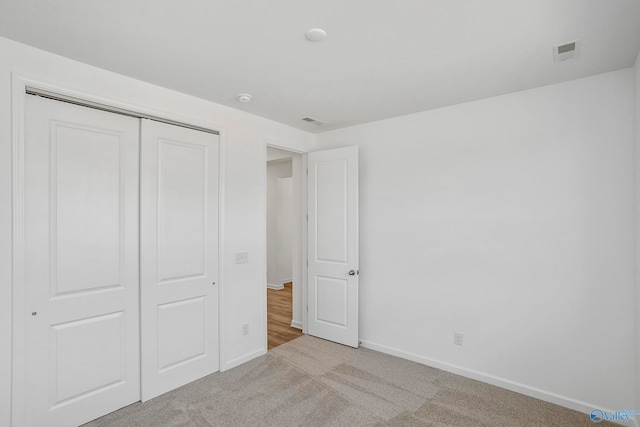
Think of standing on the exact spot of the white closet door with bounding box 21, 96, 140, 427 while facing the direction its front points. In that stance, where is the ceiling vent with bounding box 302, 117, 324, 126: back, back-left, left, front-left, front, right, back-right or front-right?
front-left

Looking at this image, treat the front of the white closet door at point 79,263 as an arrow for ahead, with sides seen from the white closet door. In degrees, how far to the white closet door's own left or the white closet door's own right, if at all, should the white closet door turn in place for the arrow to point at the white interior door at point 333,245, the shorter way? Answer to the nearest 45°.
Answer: approximately 45° to the white closet door's own left

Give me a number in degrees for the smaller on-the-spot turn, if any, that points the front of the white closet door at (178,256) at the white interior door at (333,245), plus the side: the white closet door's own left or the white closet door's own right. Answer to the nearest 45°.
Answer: approximately 45° to the white closet door's own left

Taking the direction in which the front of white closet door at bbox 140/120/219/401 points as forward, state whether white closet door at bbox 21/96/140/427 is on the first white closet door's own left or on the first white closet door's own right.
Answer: on the first white closet door's own right

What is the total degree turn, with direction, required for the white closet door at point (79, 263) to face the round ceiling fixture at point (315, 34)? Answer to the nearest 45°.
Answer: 0° — it already faces it

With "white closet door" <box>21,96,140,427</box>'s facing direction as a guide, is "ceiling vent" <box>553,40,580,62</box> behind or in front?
in front

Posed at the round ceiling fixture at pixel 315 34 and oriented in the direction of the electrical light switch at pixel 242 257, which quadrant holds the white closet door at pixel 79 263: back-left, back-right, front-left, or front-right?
front-left

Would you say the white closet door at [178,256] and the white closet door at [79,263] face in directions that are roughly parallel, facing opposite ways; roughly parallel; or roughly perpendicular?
roughly parallel

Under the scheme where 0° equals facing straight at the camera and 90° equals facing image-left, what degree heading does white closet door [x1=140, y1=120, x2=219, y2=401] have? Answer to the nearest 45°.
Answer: approximately 315°

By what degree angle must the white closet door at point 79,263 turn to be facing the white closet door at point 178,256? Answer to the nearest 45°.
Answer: approximately 45° to its left

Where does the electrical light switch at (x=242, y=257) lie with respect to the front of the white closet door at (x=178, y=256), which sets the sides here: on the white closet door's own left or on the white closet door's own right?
on the white closet door's own left

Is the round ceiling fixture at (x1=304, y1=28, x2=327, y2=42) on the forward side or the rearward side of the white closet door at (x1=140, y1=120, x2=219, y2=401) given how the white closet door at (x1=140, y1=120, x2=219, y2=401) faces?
on the forward side

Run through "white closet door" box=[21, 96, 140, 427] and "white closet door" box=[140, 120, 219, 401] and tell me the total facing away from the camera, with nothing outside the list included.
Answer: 0

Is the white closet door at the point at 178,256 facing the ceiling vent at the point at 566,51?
yes
